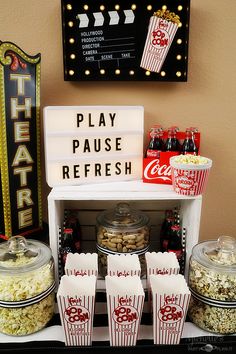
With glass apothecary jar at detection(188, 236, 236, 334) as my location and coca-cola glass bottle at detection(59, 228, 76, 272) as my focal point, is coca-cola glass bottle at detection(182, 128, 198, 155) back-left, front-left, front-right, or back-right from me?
front-right

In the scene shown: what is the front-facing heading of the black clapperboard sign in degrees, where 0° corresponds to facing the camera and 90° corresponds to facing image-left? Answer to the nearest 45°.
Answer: approximately 0°

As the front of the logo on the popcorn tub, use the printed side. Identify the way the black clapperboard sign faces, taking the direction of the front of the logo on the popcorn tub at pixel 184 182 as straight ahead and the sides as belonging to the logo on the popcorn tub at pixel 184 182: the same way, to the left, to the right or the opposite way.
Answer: the same way

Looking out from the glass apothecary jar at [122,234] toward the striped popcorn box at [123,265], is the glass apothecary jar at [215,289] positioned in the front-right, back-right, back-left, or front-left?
front-left

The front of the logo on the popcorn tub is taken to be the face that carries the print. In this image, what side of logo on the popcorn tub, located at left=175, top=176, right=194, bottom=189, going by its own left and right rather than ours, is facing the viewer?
front

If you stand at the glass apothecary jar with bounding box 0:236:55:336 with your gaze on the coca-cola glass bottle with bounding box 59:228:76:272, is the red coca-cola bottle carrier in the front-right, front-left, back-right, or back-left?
front-right

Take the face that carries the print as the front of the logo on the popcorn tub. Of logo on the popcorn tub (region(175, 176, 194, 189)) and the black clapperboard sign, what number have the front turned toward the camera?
2
